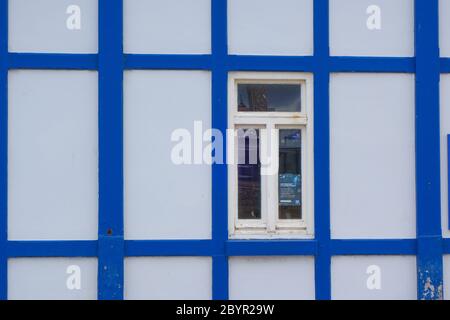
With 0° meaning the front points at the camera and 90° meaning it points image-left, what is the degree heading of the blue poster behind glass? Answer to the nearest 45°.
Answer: approximately 0°
